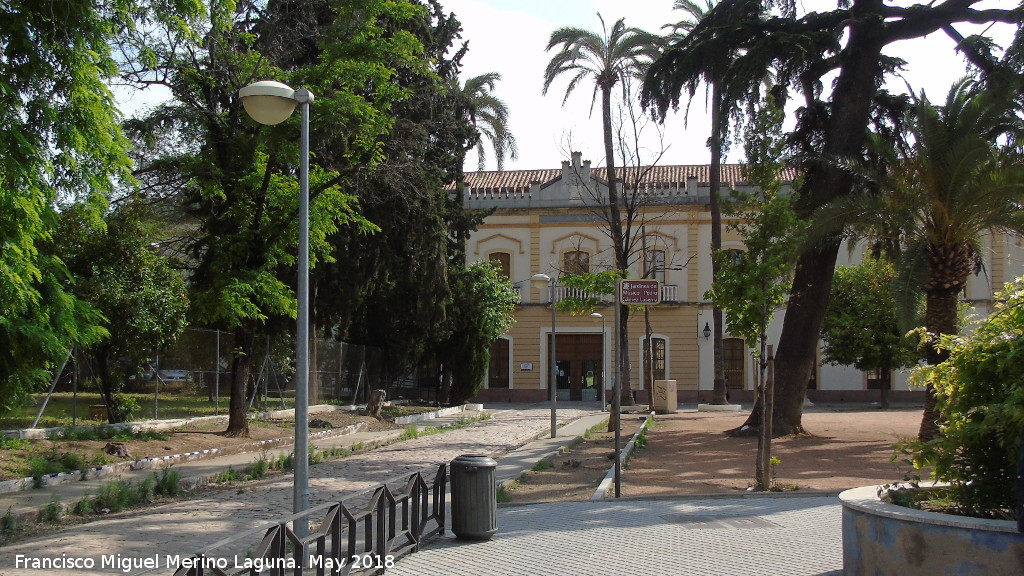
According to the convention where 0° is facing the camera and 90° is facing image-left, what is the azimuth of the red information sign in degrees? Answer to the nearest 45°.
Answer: approximately 0°

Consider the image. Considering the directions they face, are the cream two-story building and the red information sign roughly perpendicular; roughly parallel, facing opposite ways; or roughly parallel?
roughly parallel

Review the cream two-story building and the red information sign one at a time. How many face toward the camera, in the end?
2

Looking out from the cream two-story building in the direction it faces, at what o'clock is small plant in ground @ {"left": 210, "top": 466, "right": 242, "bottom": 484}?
The small plant in ground is roughly at 12 o'clock from the cream two-story building.

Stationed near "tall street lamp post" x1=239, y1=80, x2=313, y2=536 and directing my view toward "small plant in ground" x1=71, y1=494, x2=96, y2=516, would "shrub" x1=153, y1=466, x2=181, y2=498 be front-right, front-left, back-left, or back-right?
front-right

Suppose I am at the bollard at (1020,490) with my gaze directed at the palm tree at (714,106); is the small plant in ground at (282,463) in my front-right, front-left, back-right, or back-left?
front-left

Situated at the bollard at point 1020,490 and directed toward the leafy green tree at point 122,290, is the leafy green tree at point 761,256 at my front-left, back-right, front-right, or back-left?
front-right

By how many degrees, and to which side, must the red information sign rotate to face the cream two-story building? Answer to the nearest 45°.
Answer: approximately 180°

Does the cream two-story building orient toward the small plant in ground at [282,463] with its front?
yes

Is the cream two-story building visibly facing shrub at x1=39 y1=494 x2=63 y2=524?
yes

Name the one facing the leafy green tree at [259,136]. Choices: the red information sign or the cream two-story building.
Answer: the cream two-story building

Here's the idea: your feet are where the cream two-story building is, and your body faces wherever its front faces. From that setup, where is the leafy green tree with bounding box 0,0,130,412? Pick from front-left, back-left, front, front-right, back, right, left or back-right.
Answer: front

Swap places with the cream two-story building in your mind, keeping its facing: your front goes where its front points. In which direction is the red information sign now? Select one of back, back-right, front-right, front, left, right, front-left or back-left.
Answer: front

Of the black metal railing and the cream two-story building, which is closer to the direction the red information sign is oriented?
the black metal railing

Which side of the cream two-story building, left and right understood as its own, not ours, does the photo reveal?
front
